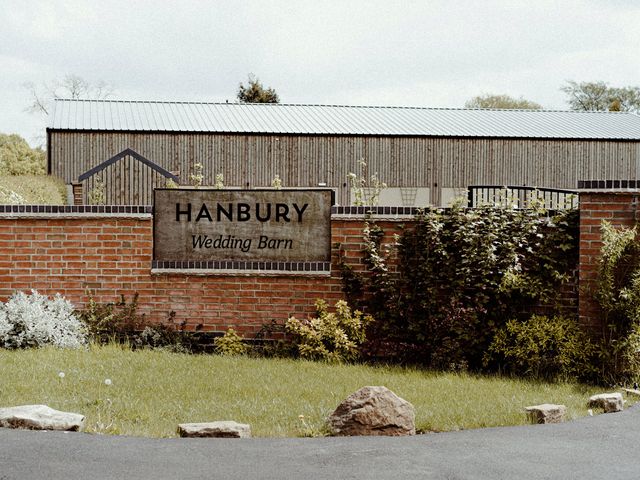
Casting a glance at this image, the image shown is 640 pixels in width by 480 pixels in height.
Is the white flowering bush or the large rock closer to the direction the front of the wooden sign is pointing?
the large rock

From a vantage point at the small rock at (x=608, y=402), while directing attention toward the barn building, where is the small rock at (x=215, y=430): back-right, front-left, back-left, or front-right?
back-left

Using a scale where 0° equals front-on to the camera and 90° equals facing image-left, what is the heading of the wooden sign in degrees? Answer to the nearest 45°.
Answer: approximately 0°

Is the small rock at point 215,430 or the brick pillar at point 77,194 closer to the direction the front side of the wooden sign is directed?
the small rock

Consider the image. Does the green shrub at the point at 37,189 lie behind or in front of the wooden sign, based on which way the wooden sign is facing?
behind

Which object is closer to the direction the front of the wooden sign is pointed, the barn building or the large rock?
the large rock

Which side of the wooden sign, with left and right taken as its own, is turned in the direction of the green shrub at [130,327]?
right

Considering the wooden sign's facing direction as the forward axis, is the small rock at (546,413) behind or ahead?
ahead

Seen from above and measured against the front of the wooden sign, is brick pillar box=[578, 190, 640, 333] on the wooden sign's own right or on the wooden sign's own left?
on the wooden sign's own left

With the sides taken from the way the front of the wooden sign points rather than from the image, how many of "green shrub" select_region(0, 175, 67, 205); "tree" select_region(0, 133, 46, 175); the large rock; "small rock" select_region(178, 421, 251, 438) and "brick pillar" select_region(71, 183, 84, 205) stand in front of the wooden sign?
2

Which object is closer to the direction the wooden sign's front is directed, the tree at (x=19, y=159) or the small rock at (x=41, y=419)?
the small rock

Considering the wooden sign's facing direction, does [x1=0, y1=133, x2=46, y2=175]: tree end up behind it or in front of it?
behind

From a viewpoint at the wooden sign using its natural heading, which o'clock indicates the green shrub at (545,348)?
The green shrub is roughly at 10 o'clock from the wooden sign.
